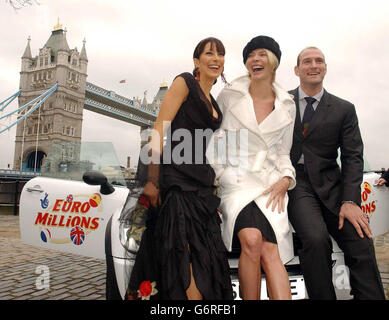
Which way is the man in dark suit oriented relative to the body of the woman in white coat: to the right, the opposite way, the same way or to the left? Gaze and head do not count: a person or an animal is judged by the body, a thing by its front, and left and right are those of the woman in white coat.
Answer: the same way

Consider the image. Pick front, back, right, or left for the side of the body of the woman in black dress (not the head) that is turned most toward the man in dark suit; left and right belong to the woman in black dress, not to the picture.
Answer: left

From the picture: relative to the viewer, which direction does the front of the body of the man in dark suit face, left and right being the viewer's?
facing the viewer

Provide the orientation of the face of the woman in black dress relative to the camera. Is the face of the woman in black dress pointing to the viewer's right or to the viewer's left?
to the viewer's right

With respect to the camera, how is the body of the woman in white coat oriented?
toward the camera

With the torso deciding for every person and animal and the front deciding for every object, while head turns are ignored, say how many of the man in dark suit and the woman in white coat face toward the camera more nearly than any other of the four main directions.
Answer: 2

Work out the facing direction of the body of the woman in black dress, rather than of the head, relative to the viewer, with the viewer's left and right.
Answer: facing the viewer and to the right of the viewer

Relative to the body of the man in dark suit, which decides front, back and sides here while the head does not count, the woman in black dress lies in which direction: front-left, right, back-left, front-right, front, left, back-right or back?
front-right
